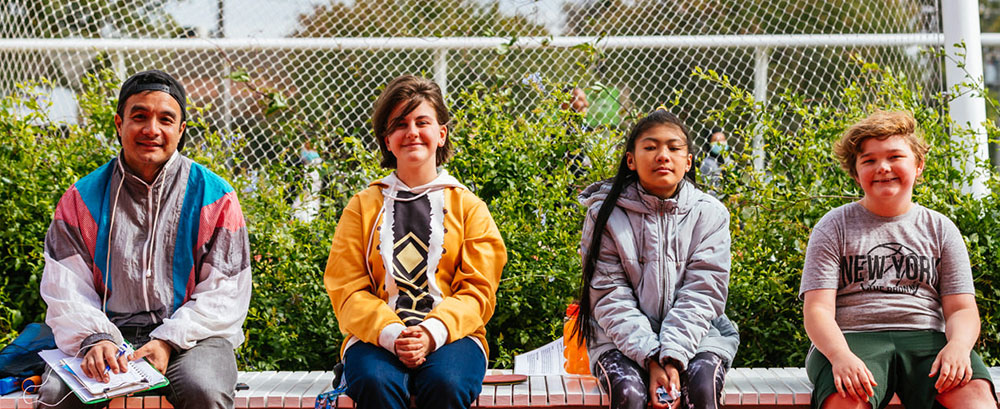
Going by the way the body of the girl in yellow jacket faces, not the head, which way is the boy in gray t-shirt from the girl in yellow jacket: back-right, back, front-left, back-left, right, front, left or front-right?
left

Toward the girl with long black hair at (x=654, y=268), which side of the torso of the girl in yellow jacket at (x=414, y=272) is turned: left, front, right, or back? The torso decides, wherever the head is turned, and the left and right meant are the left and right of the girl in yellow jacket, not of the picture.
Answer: left

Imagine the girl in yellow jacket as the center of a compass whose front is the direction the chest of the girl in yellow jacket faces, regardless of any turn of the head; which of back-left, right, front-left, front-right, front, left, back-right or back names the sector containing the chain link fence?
back

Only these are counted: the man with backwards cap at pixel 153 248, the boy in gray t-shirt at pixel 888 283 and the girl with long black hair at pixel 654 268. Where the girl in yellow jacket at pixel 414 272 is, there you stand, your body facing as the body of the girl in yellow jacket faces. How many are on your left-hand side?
2

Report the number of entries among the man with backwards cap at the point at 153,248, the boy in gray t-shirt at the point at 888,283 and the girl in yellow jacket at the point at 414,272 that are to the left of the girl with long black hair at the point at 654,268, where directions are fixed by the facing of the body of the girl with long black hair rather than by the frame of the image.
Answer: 1

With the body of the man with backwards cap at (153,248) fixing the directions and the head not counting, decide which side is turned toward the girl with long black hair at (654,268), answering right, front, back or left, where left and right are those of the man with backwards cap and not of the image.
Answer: left

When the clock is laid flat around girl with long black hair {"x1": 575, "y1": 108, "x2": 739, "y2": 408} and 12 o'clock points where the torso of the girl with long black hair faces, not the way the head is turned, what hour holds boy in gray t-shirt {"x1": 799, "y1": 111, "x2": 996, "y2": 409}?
The boy in gray t-shirt is roughly at 9 o'clock from the girl with long black hair.

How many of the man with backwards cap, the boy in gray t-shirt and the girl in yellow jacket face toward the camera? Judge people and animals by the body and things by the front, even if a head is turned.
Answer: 3

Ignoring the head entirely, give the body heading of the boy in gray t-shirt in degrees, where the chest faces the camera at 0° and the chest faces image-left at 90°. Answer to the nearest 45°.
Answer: approximately 0°
